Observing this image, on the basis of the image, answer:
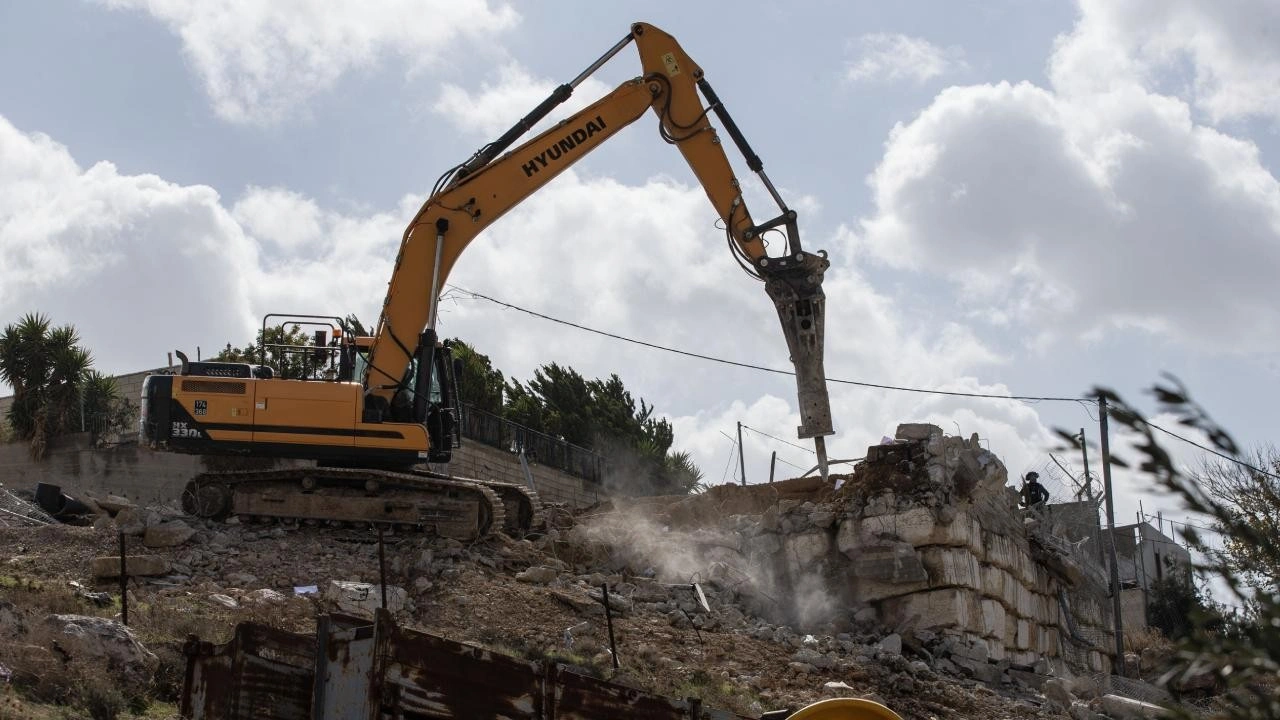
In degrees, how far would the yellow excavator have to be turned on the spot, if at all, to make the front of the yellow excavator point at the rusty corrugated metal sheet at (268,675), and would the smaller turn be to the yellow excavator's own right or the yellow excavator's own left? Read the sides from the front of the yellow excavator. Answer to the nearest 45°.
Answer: approximately 90° to the yellow excavator's own right

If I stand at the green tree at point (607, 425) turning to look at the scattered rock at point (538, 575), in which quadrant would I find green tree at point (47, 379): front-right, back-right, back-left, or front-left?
front-right

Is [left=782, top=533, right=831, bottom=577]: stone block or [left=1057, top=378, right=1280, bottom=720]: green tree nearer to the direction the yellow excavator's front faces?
the stone block

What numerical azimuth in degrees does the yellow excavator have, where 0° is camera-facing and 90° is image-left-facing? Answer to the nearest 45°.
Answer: approximately 270°

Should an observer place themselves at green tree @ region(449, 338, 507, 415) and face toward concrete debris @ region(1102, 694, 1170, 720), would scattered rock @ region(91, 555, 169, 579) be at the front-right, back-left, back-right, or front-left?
front-right

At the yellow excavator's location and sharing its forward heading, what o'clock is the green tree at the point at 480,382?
The green tree is roughly at 9 o'clock from the yellow excavator.

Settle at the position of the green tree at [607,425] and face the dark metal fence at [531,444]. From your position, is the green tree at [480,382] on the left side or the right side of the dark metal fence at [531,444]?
right

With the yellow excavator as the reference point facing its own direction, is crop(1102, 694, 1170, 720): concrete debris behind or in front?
in front

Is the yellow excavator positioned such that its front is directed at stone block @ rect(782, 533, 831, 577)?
yes

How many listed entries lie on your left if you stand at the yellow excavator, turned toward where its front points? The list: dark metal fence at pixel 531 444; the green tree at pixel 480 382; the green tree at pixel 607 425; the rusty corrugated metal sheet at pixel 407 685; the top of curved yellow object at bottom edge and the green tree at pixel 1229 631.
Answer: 3

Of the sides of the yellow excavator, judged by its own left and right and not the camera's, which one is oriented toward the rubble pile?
front

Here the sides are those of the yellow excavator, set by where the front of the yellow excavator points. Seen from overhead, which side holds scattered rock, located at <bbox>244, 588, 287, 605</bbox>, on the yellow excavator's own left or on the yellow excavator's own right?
on the yellow excavator's own right

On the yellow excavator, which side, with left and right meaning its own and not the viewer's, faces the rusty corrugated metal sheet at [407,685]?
right

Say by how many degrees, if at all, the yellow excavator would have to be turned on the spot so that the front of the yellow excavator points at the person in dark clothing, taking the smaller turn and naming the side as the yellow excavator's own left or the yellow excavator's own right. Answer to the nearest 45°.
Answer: approximately 45° to the yellow excavator's own left

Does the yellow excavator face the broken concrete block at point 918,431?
yes

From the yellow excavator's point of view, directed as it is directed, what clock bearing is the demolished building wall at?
The demolished building wall is roughly at 12 o'clock from the yellow excavator.

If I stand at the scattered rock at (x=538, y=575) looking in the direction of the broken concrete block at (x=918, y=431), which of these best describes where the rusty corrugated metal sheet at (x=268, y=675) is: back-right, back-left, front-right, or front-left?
back-right

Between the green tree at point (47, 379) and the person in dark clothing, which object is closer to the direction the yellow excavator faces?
the person in dark clothing

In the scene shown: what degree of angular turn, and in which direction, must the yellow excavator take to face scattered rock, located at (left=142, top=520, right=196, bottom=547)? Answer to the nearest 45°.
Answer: approximately 180°

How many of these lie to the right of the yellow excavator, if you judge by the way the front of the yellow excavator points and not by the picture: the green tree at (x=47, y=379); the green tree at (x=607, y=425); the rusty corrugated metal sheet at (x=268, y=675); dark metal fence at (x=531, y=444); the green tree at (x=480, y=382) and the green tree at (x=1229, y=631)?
2
